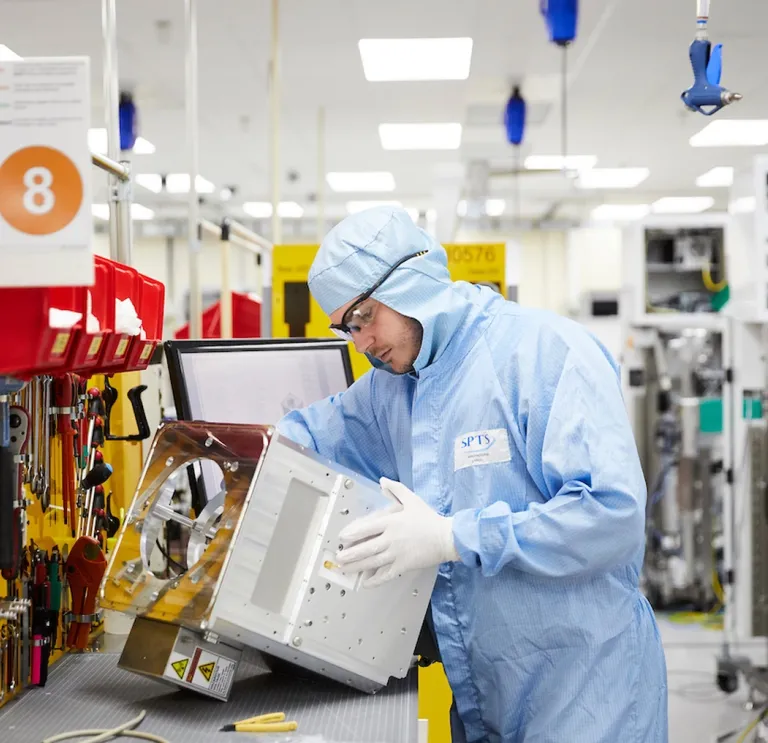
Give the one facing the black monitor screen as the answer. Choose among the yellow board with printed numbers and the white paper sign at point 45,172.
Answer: the yellow board with printed numbers

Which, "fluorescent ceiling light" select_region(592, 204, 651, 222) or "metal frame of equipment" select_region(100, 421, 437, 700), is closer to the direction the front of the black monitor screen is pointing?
the metal frame of equipment

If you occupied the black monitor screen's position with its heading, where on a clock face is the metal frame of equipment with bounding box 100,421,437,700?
The metal frame of equipment is roughly at 12 o'clock from the black monitor screen.

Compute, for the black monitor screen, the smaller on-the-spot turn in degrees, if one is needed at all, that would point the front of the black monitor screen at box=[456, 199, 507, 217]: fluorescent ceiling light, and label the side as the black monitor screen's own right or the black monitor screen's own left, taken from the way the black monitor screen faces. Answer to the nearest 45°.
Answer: approximately 180°

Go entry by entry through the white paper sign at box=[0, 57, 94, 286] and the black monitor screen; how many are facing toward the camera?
2

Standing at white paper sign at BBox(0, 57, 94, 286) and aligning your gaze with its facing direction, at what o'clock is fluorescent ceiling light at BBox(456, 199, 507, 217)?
The fluorescent ceiling light is roughly at 7 o'clock from the white paper sign.

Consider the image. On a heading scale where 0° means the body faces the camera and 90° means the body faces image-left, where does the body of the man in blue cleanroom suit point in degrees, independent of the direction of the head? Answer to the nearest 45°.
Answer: approximately 45°

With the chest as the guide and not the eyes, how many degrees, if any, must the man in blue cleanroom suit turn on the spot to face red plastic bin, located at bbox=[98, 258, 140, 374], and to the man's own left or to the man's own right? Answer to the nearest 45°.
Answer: approximately 45° to the man's own right

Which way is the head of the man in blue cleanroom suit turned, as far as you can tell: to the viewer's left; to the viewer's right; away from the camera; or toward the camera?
to the viewer's left
